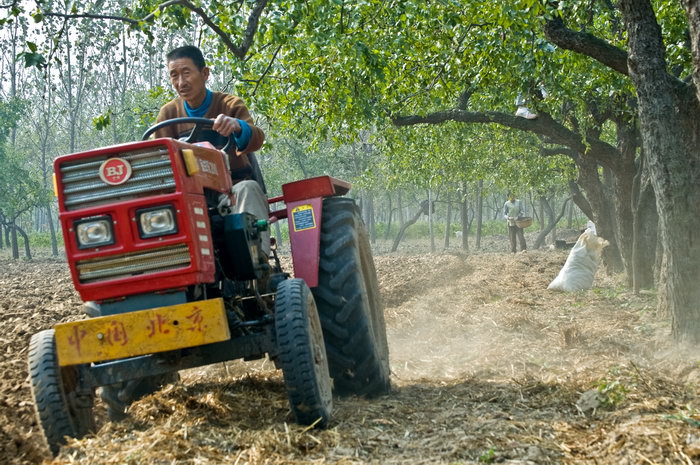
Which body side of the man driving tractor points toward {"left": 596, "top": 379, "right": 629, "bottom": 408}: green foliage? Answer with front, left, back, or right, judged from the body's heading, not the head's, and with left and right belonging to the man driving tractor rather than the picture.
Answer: left

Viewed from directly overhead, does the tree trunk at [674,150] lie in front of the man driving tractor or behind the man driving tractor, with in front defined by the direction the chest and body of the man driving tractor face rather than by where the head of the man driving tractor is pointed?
behind

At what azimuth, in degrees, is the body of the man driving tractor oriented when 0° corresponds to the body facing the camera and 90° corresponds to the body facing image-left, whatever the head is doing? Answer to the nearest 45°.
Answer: approximately 45°

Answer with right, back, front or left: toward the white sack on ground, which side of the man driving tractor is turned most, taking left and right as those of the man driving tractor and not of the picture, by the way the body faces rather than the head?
back
